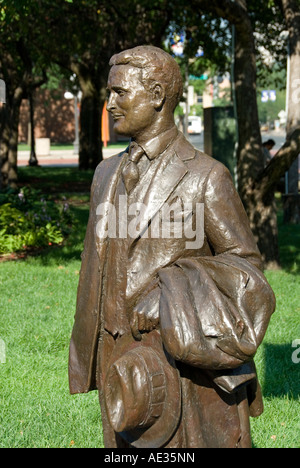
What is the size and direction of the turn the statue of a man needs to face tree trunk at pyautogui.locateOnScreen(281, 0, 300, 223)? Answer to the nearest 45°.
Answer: approximately 135° to its right

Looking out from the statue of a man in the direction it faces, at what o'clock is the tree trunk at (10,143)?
The tree trunk is roughly at 4 o'clock from the statue of a man.

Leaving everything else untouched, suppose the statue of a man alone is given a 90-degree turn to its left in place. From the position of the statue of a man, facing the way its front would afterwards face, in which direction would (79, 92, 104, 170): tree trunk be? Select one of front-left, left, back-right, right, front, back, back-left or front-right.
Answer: back-left

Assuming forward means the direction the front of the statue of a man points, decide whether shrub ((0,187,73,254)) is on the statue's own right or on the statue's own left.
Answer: on the statue's own right

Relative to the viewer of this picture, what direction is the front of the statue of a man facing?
facing the viewer and to the left of the viewer

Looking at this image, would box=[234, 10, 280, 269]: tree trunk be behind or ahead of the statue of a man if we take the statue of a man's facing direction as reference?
behind

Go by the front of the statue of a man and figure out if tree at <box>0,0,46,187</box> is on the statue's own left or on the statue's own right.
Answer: on the statue's own right
